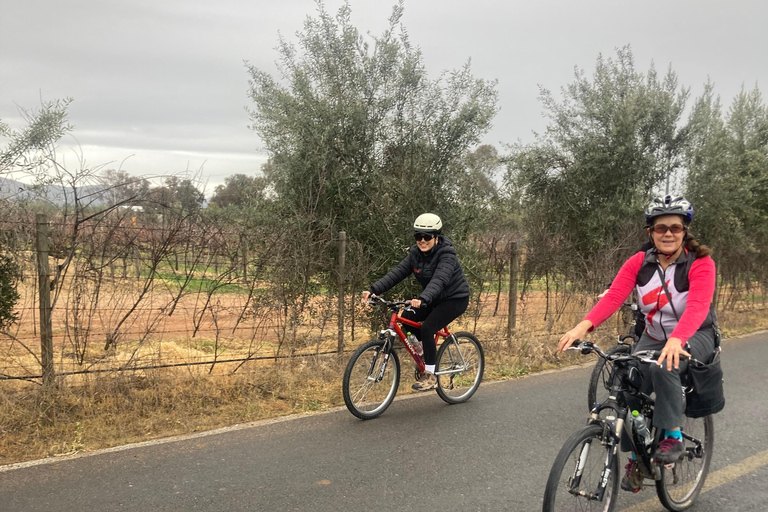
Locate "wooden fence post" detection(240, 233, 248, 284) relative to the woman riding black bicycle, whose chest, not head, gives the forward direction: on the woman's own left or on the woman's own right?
on the woman's own right

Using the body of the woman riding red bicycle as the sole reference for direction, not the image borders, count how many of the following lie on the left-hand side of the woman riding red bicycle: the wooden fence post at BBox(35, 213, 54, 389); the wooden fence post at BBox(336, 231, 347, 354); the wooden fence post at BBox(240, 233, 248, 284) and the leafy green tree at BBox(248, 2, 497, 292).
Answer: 0

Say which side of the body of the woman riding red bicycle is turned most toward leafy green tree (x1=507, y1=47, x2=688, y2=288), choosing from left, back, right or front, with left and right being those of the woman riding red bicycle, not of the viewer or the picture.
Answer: back

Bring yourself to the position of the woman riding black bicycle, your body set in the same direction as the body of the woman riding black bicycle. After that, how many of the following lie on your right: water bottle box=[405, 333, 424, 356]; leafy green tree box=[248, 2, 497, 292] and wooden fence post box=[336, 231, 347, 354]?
3

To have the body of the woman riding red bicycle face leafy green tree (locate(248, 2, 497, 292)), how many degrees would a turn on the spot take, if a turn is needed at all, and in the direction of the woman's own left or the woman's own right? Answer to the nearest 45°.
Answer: approximately 135° to the woman's own right

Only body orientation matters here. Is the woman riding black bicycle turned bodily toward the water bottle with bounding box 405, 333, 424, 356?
no

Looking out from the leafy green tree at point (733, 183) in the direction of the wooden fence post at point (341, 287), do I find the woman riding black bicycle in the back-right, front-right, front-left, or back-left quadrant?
front-left

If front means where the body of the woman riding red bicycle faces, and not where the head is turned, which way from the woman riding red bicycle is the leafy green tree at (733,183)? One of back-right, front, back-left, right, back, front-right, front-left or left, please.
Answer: back

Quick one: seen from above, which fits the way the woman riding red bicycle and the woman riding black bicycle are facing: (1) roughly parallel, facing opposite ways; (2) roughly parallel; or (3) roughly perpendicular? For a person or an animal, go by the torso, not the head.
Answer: roughly parallel

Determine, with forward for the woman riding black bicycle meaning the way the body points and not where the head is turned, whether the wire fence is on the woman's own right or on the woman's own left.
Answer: on the woman's own right

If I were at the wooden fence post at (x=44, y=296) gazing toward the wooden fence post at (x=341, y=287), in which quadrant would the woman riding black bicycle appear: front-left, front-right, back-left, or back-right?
front-right

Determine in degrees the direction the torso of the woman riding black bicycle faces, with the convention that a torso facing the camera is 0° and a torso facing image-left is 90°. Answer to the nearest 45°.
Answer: approximately 45°

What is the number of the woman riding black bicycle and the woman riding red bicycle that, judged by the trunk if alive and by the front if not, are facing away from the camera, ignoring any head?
0

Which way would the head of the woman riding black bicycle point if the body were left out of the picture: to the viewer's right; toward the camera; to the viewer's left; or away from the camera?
toward the camera

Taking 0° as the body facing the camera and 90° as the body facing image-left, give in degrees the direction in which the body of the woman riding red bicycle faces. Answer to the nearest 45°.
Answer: approximately 45°

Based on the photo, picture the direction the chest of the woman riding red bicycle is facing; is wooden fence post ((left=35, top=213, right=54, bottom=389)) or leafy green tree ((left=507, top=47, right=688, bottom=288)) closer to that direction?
the wooden fence post

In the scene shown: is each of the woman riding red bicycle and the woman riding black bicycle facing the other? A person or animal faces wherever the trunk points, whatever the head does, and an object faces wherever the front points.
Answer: no
